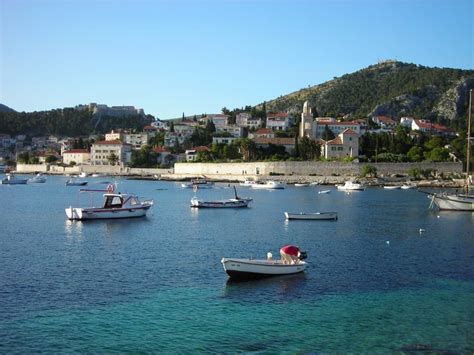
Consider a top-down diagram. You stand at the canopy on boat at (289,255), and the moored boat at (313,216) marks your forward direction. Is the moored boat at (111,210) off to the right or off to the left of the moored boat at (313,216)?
left

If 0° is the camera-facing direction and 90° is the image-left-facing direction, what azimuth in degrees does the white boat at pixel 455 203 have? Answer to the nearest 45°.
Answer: approximately 90°

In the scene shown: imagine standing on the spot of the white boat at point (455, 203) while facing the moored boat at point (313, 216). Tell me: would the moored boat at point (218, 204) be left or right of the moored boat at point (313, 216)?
right
